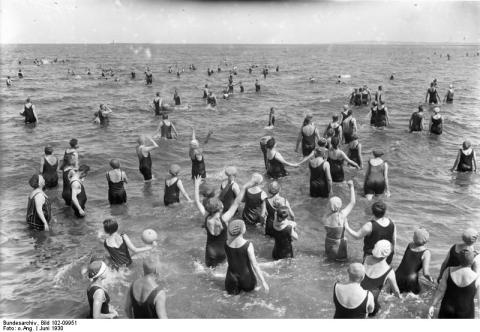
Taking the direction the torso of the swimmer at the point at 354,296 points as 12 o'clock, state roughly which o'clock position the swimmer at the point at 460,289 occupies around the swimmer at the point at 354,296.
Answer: the swimmer at the point at 460,289 is roughly at 2 o'clock from the swimmer at the point at 354,296.

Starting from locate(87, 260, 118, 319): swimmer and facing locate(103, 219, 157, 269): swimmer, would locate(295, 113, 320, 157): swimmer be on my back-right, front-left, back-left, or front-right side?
front-right

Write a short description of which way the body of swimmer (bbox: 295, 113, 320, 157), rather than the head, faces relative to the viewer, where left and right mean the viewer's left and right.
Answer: facing away from the viewer

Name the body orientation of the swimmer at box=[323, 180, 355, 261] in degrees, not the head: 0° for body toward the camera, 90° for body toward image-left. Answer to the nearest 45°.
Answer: approximately 180°

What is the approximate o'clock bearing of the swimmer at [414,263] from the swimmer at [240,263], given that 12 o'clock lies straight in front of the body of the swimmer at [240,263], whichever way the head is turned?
the swimmer at [414,263] is roughly at 3 o'clock from the swimmer at [240,263].

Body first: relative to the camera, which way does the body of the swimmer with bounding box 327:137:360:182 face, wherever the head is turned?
away from the camera

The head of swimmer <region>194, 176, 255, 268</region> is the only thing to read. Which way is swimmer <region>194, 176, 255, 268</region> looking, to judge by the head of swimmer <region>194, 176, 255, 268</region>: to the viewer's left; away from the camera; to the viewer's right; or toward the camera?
away from the camera

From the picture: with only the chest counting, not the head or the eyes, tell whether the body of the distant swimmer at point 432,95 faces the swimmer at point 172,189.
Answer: no

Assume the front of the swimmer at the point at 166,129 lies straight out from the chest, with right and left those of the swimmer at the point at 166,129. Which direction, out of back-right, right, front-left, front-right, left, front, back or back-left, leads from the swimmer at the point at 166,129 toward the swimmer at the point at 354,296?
back

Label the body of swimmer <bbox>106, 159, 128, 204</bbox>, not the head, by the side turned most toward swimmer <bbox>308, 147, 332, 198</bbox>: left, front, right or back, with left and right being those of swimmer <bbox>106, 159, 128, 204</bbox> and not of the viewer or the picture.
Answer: right

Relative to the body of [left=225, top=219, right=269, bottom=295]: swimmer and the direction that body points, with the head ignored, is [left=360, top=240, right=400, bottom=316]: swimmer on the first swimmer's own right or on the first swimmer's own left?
on the first swimmer's own right

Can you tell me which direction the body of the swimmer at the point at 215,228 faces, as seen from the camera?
away from the camera

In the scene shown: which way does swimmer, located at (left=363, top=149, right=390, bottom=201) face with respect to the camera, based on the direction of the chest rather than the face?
away from the camera

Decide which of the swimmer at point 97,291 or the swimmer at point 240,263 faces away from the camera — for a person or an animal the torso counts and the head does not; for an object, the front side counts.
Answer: the swimmer at point 240,263

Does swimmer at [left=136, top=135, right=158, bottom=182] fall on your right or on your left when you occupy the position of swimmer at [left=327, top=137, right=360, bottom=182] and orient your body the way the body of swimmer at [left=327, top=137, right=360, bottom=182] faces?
on your left

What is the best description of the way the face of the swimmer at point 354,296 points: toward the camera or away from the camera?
away from the camera
